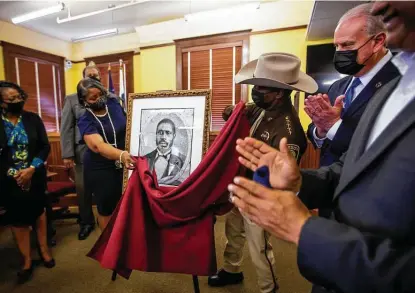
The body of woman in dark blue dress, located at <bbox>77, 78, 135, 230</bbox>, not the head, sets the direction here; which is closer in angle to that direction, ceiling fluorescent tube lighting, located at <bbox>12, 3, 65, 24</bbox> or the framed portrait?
the framed portrait

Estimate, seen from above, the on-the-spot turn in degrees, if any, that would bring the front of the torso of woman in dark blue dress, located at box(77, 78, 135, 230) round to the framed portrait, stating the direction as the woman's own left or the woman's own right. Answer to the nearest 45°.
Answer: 0° — they already face it

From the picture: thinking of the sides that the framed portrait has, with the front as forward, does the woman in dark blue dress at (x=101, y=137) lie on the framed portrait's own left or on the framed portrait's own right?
on the framed portrait's own right

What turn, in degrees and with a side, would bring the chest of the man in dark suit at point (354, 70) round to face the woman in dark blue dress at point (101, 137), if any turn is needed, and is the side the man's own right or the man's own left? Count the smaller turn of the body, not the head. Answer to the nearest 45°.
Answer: approximately 45° to the man's own right

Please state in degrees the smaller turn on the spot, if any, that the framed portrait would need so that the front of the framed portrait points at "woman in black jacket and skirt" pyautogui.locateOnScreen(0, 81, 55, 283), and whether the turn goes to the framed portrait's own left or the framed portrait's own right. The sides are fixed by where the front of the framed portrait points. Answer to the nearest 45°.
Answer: approximately 135° to the framed portrait's own right

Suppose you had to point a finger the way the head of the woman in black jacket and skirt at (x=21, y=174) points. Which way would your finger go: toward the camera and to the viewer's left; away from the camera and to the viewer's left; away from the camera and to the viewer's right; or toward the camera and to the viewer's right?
toward the camera and to the viewer's right

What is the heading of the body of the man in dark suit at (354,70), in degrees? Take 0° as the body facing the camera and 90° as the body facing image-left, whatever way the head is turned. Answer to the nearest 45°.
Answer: approximately 45°

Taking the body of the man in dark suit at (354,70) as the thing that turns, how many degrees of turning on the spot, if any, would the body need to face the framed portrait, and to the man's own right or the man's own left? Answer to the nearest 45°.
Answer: approximately 45° to the man's own right

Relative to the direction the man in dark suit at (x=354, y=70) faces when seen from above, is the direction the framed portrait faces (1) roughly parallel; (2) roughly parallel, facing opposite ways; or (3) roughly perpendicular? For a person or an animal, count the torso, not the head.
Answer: roughly perpendicular

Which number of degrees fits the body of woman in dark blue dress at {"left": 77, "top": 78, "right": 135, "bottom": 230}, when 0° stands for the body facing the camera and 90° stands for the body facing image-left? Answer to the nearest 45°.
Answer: approximately 315°
